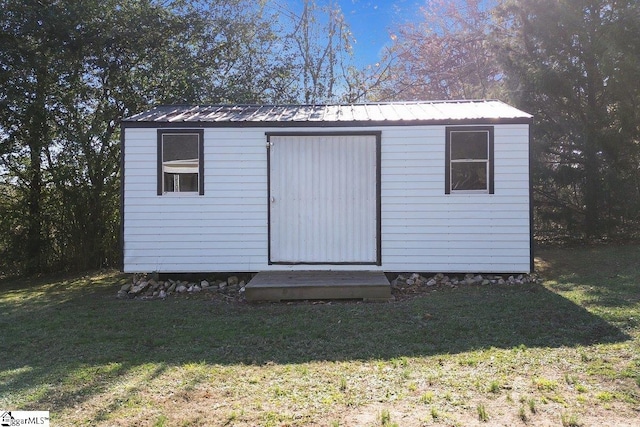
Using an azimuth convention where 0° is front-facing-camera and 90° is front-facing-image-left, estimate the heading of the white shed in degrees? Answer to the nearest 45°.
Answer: approximately 0°

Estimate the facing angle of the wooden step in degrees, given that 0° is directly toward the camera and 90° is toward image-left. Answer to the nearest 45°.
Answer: approximately 0°

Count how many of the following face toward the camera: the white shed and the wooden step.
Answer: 2
